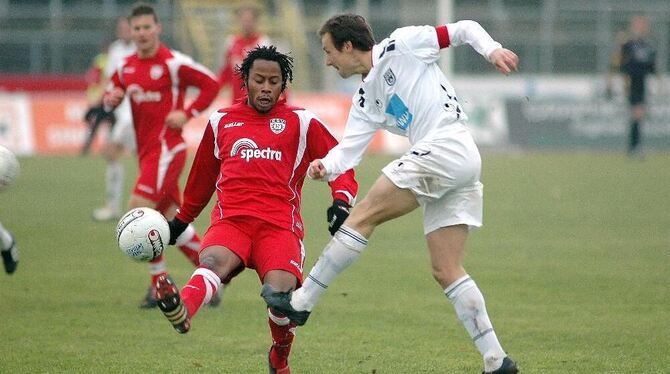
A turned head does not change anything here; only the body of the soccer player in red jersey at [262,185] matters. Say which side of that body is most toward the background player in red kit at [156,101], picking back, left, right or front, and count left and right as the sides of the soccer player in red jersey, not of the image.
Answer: back

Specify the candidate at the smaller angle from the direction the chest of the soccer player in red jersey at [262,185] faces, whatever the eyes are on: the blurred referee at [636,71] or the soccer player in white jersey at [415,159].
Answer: the soccer player in white jersey

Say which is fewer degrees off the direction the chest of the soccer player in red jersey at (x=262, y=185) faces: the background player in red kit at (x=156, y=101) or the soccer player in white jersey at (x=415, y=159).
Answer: the soccer player in white jersey

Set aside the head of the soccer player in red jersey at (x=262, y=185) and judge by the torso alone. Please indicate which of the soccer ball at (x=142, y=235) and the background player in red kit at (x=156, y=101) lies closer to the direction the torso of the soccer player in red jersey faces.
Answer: the soccer ball

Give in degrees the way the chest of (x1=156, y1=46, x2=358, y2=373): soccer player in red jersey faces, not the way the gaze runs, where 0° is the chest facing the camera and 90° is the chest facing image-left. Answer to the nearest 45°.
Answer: approximately 0°

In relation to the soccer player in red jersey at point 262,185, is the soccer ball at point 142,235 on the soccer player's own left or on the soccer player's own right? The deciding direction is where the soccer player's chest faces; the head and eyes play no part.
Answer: on the soccer player's own right

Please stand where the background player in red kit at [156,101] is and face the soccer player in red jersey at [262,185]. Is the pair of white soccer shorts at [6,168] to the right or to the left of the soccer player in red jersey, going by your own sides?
right

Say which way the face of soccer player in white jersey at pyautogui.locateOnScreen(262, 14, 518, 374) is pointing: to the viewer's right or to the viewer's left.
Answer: to the viewer's left

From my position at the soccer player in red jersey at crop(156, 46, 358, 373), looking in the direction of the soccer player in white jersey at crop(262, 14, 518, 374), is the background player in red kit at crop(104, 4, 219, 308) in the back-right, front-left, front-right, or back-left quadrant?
back-left
